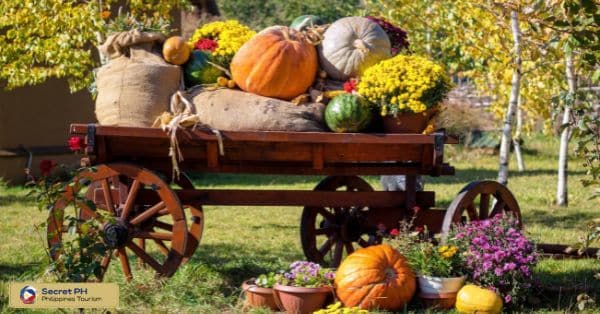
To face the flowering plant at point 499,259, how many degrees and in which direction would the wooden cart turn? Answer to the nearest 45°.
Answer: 0° — it already faces it

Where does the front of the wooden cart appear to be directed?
to the viewer's right

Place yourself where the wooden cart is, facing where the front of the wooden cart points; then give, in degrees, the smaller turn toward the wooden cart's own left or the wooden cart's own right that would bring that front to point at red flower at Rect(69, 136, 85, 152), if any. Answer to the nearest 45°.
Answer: approximately 180°
